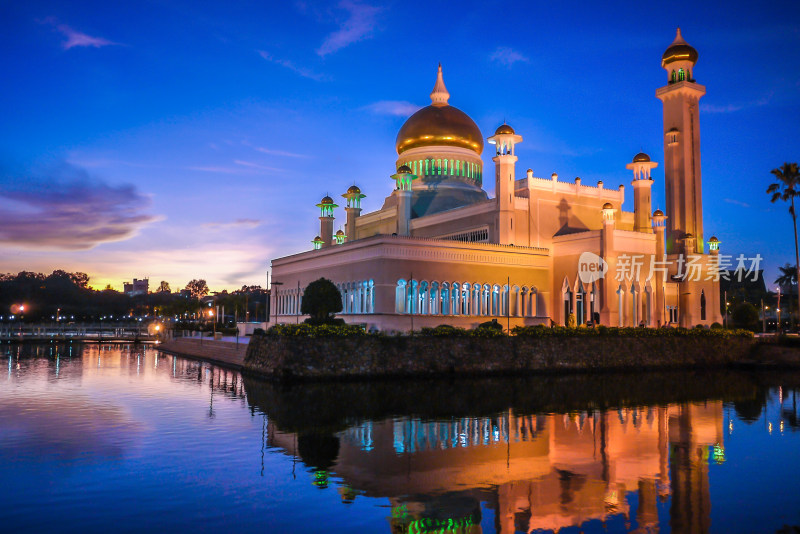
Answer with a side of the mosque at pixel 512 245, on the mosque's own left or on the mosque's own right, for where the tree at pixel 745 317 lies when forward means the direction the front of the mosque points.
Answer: on the mosque's own left

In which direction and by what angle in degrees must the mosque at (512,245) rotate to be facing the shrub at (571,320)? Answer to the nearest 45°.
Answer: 0° — it already faces it

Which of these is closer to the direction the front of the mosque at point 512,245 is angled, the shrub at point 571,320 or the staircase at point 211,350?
the shrub

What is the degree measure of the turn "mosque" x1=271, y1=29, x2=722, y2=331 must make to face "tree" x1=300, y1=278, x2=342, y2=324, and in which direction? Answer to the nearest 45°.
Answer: approximately 90° to its right

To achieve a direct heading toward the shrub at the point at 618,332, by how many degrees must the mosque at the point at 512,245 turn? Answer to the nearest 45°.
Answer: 0° — it already faces it
